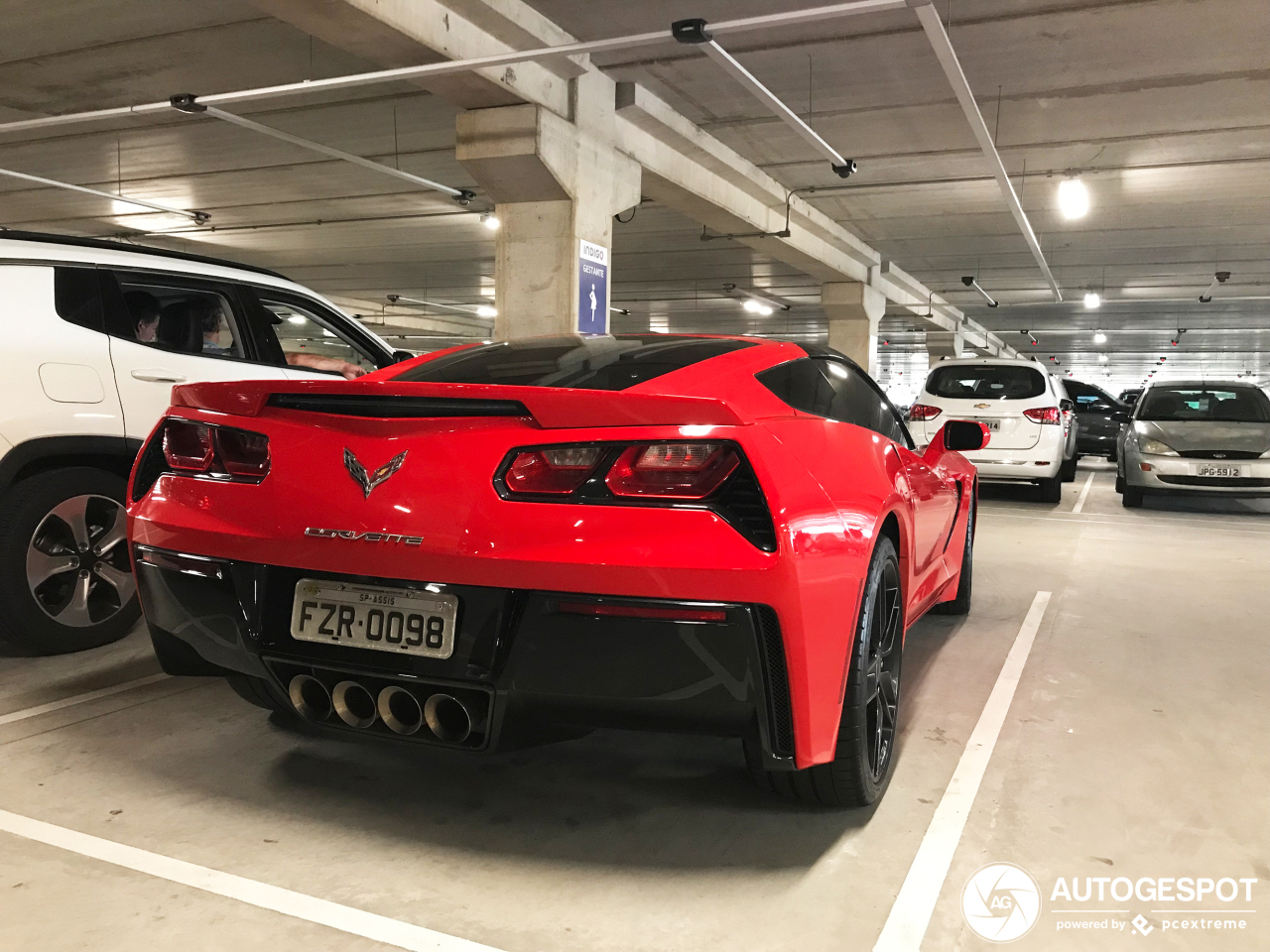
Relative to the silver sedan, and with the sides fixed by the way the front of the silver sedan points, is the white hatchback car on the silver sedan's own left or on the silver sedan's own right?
on the silver sedan's own right

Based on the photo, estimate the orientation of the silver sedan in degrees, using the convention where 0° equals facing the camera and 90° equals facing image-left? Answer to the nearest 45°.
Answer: approximately 0°

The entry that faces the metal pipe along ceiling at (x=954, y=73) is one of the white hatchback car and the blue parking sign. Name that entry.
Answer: the blue parking sign

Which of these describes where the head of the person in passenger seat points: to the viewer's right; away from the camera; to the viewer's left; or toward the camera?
to the viewer's right

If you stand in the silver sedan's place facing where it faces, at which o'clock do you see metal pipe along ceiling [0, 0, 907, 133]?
The metal pipe along ceiling is roughly at 1 o'clock from the silver sedan.

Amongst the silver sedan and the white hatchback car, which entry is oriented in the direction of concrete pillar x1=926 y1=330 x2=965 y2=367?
the white hatchback car

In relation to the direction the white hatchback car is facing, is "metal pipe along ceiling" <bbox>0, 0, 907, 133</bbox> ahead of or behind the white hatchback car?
behind

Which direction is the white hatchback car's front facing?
away from the camera

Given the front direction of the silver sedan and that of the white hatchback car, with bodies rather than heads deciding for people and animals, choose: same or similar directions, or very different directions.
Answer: very different directions

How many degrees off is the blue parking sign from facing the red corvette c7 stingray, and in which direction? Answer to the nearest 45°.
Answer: approximately 45° to its right

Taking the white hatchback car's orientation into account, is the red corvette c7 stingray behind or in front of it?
behind

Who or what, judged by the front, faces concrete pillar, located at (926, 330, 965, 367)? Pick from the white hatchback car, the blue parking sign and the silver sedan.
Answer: the white hatchback car
